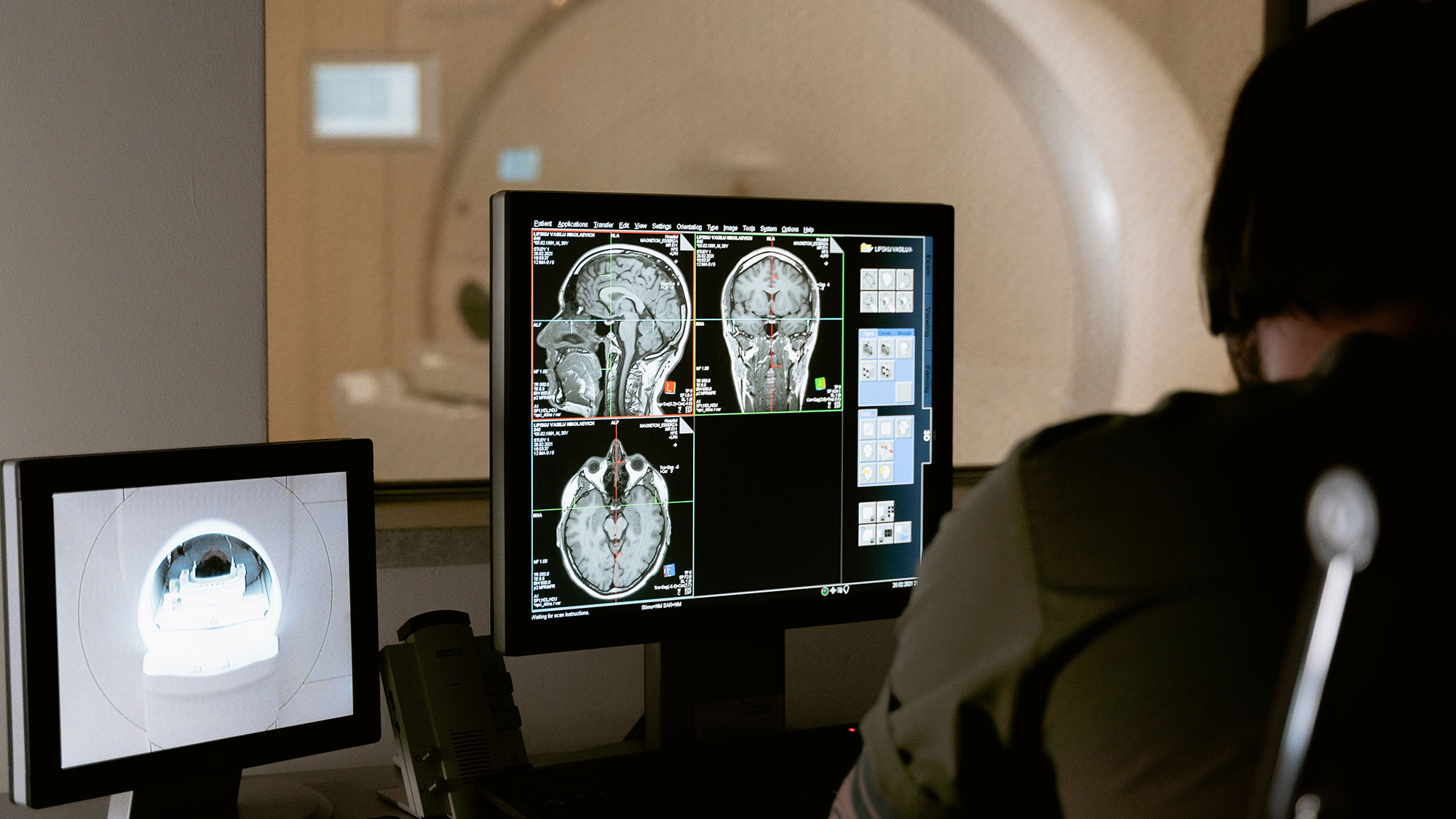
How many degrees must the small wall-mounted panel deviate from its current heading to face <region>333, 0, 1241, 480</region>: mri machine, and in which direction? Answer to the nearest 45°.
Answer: approximately 90° to its left

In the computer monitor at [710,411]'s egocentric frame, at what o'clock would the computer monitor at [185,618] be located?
the computer monitor at [185,618] is roughly at 4 o'clock from the computer monitor at [710,411].

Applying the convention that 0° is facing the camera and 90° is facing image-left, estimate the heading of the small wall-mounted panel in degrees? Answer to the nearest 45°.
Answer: approximately 0°

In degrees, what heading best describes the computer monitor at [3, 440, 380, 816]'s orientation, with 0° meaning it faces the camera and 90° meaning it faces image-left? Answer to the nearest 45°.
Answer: approximately 315°
